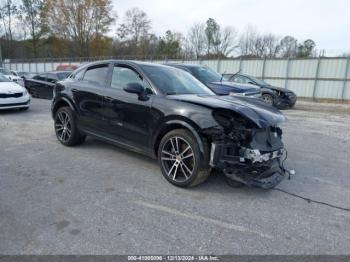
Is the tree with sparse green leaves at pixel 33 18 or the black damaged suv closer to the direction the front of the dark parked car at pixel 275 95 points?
the black damaged suv

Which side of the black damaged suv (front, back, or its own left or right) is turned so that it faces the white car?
back

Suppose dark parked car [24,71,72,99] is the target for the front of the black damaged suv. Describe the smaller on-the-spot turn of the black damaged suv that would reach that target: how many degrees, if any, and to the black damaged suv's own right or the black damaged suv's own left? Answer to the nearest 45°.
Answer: approximately 180°

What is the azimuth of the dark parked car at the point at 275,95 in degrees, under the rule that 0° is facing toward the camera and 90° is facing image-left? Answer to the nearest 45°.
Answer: approximately 315°

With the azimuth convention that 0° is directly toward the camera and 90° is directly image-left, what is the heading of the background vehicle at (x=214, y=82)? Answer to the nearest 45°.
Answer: approximately 315°

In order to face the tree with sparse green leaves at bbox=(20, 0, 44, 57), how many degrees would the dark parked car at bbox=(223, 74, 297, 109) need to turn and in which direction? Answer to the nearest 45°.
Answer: approximately 180°

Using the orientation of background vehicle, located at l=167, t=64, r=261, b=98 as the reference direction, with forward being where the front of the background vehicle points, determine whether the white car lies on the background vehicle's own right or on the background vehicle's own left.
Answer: on the background vehicle's own right
